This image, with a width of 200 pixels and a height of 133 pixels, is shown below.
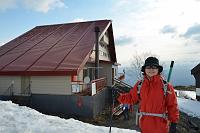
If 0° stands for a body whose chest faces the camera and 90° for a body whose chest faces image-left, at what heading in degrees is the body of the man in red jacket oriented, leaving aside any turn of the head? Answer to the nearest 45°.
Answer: approximately 0°

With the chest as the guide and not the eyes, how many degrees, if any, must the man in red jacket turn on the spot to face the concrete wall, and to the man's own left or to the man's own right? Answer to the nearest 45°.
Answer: approximately 135° to the man's own right
